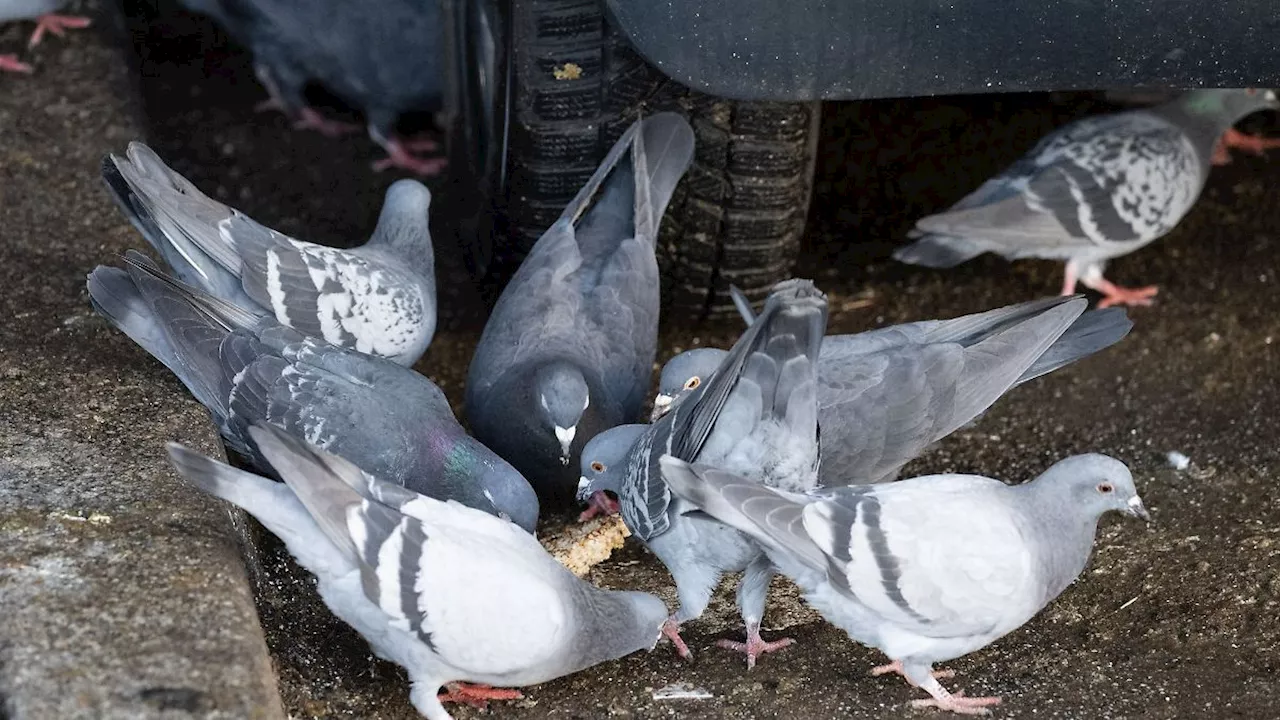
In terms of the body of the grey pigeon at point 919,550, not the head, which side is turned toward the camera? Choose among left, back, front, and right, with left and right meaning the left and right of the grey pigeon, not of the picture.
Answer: right

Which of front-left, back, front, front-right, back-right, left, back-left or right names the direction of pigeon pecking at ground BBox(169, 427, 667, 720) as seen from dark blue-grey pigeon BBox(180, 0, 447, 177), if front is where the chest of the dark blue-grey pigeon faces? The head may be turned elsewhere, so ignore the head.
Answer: right

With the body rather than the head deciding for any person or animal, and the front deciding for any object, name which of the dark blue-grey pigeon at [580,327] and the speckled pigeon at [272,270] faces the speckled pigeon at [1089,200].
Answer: the speckled pigeon at [272,270]

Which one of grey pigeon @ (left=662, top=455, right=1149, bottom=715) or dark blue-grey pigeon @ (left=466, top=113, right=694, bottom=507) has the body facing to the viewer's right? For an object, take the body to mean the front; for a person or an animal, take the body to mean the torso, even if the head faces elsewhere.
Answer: the grey pigeon

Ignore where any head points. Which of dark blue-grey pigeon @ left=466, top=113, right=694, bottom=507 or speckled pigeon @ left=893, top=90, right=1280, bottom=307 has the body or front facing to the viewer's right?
the speckled pigeon

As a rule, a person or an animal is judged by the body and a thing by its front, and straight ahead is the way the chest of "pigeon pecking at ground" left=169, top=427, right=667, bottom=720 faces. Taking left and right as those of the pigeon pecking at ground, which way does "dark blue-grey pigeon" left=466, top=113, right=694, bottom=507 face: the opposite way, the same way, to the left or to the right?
to the right

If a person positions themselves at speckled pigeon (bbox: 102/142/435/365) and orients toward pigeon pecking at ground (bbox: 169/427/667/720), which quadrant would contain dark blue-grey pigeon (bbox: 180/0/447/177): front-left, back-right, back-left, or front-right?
back-left

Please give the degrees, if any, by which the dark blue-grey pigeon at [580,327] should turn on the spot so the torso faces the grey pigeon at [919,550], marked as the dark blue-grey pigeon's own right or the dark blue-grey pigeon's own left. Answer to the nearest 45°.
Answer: approximately 45° to the dark blue-grey pigeon's own left

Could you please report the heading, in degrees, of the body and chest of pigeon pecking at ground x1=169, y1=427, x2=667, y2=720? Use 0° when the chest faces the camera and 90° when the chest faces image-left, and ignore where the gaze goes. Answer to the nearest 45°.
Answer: approximately 270°

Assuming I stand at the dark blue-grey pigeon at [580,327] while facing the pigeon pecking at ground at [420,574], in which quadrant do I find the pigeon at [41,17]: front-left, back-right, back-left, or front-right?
back-right

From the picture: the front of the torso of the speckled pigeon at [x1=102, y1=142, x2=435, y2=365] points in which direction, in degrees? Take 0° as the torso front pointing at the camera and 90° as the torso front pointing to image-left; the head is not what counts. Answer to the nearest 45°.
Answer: approximately 270°

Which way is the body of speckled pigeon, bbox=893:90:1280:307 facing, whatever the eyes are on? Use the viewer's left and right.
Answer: facing to the right of the viewer

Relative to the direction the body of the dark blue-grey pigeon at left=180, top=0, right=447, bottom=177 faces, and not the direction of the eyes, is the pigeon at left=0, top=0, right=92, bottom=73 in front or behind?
behind

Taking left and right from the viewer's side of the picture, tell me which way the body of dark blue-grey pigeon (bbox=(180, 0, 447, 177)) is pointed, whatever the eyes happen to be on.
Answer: facing to the right of the viewer

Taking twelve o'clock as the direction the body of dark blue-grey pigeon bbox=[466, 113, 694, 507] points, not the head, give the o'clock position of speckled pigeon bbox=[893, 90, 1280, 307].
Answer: The speckled pigeon is roughly at 8 o'clock from the dark blue-grey pigeon.

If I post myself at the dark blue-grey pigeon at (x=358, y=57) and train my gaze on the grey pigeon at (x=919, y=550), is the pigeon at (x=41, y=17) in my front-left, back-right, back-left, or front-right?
back-right

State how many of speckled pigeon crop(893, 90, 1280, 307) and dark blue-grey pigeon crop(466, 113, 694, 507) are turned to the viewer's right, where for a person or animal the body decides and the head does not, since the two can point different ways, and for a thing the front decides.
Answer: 1

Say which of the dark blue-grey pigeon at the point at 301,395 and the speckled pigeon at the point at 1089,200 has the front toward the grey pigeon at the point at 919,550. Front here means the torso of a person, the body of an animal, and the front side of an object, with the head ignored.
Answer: the dark blue-grey pigeon
